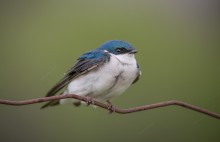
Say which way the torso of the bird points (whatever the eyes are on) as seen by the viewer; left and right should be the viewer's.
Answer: facing the viewer and to the right of the viewer
